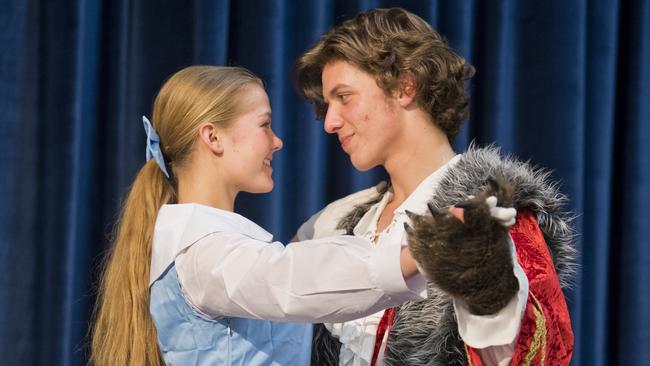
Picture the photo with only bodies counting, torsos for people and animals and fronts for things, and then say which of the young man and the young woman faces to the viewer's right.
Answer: the young woman

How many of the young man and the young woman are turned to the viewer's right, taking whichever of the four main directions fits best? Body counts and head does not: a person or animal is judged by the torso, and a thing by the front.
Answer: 1

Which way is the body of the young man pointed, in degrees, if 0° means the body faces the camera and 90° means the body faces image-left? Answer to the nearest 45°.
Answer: approximately 45°

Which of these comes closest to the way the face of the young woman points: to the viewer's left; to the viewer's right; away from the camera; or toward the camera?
to the viewer's right

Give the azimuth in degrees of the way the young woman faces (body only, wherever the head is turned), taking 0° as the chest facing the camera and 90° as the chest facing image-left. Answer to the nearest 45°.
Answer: approximately 270°
